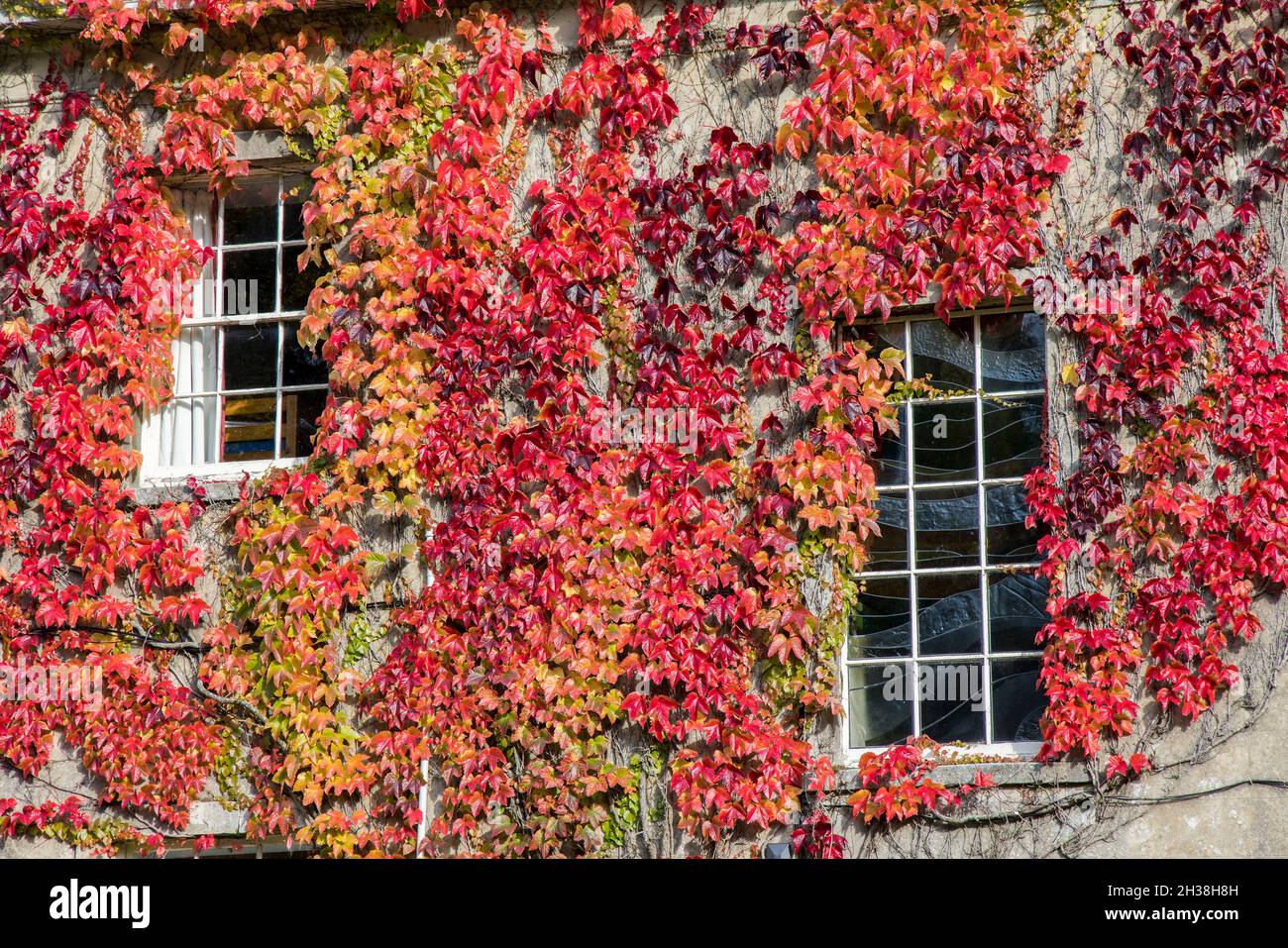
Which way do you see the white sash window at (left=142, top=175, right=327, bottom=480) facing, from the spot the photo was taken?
facing the viewer

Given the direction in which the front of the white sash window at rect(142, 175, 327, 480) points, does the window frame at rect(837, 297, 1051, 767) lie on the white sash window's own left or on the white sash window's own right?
on the white sash window's own left
